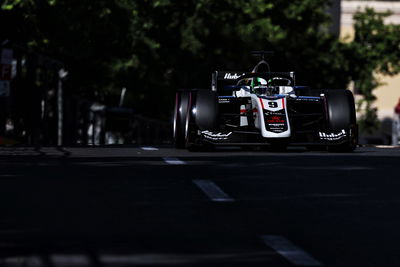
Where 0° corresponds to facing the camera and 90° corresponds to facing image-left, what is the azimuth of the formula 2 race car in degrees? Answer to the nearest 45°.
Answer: approximately 0°
